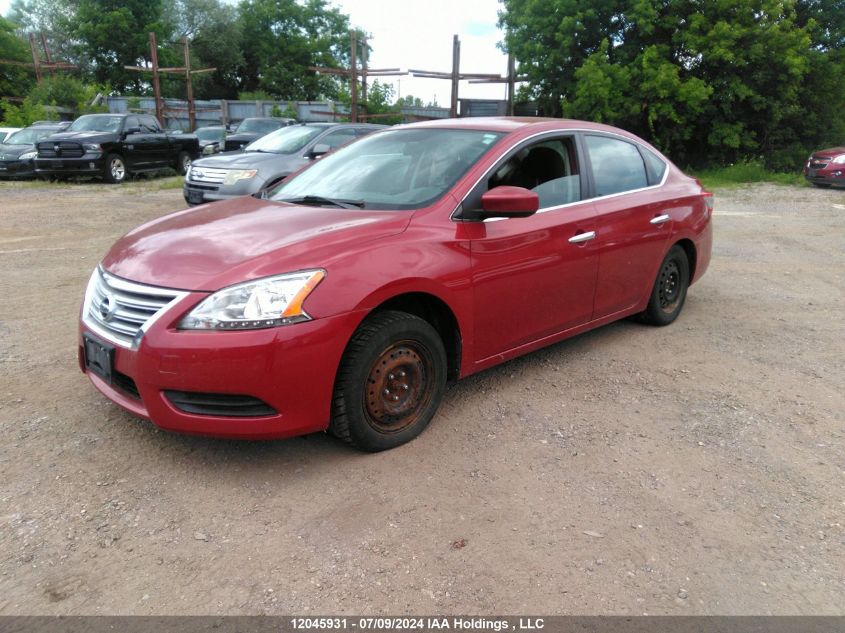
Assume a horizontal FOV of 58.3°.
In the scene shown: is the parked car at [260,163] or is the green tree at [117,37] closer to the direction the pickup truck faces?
the parked car

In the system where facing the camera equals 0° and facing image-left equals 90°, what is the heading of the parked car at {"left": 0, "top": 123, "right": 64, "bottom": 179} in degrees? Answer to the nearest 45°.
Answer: approximately 45°

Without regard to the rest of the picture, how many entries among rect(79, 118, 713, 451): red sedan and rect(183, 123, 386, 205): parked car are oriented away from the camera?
0

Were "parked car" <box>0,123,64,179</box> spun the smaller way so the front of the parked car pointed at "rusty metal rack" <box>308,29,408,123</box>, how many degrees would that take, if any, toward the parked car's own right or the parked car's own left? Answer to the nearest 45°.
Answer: approximately 135° to the parked car's own left

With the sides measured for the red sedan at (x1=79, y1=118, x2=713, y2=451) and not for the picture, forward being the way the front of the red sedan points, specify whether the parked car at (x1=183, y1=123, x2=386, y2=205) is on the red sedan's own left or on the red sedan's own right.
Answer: on the red sedan's own right

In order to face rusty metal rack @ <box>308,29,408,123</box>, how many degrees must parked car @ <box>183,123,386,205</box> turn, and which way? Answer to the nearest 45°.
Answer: approximately 135° to its right

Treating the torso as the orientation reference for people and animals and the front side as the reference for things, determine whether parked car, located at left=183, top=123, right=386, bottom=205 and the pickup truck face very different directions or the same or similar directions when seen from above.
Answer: same or similar directions

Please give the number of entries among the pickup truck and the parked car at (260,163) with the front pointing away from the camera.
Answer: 0

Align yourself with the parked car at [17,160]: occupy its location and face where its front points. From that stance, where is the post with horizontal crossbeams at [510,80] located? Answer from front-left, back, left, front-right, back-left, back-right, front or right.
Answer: back-left

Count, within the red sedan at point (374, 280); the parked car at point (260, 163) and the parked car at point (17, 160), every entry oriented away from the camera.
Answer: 0

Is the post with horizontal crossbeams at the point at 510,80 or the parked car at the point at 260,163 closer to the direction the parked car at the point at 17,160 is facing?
the parked car

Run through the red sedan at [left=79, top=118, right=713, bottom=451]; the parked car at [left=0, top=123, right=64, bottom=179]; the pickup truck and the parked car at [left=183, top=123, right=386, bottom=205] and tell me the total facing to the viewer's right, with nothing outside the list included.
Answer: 0

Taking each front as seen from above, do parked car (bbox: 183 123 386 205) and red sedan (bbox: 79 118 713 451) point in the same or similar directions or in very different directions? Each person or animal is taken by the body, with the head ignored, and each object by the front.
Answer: same or similar directions

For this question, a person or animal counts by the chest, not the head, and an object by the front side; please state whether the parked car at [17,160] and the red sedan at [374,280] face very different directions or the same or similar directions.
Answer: same or similar directions

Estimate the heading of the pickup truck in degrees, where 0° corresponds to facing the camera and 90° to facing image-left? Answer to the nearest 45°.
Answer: approximately 45°
